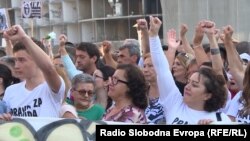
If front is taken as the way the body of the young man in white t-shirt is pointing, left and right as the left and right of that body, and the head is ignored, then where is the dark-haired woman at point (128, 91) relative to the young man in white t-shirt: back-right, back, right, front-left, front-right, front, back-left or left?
back-left

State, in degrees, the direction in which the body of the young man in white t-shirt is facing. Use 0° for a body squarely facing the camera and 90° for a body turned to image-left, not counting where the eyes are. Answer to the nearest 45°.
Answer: approximately 45°

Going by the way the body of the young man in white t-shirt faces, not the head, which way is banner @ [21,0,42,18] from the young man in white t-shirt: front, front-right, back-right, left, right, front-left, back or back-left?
back-right

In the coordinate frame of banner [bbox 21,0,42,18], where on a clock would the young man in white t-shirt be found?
The young man in white t-shirt is roughly at 12 o'clock from the banner.

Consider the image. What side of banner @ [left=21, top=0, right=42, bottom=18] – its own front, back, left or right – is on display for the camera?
front

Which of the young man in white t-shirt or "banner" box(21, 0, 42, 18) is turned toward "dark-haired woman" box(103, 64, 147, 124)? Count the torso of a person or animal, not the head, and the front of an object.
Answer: the banner

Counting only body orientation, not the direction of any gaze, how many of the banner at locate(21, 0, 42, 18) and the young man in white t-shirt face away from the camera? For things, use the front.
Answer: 0

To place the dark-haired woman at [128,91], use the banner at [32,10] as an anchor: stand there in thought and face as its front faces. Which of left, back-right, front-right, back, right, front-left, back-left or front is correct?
front
